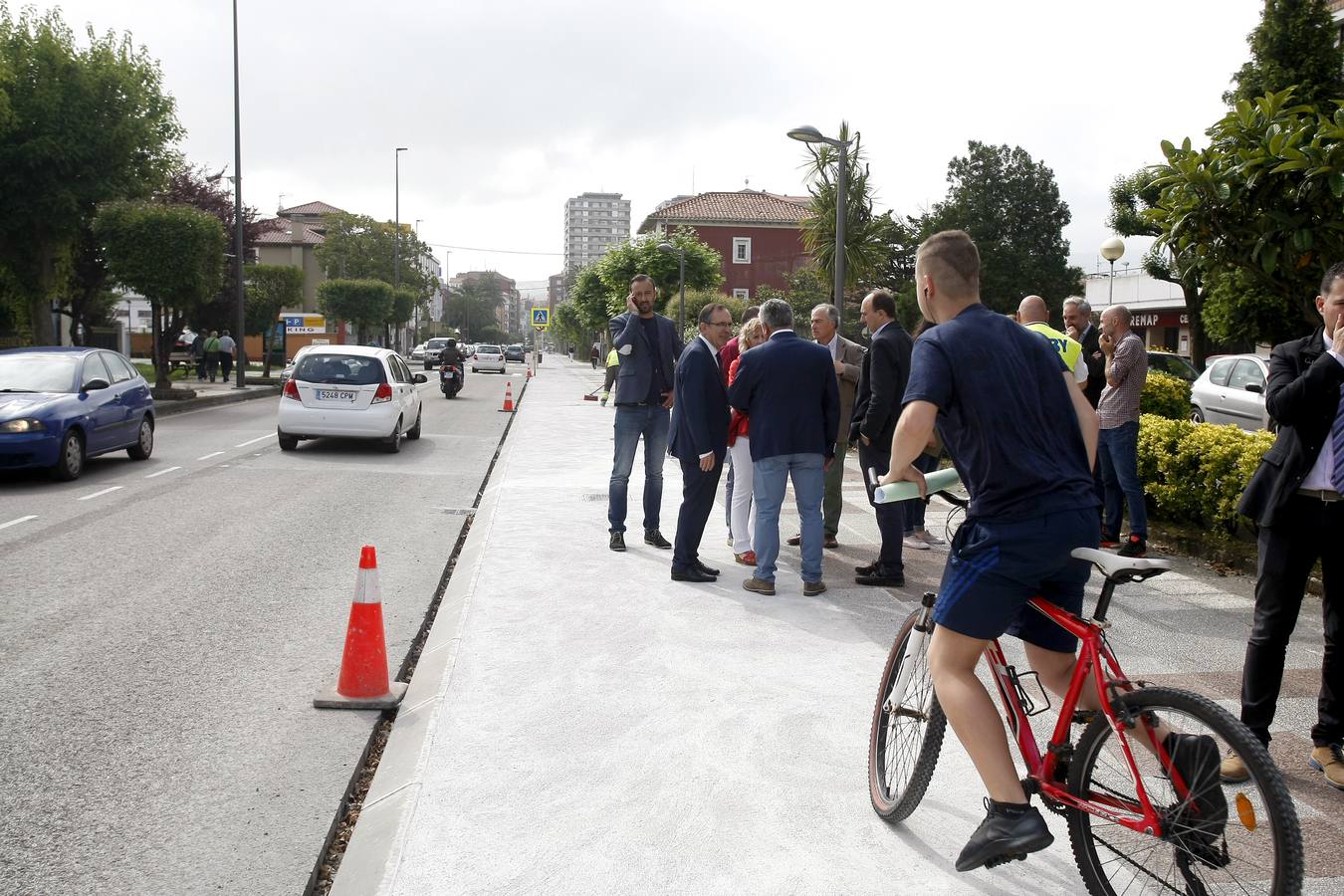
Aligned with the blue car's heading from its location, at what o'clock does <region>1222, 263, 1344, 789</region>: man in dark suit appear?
The man in dark suit is roughly at 10 o'clock from the blue car.

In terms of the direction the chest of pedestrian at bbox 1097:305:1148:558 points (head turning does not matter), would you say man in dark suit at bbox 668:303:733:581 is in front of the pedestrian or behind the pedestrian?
in front

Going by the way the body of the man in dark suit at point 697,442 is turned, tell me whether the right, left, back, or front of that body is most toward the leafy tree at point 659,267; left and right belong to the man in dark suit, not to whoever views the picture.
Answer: left

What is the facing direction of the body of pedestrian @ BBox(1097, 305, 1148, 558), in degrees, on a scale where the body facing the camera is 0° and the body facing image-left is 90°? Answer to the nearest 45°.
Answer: approximately 90°

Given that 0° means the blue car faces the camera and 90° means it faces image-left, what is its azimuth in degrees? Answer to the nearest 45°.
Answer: approximately 45°

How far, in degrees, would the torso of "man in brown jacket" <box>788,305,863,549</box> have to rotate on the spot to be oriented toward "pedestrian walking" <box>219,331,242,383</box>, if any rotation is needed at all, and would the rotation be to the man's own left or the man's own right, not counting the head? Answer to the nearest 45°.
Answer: approximately 90° to the man's own right

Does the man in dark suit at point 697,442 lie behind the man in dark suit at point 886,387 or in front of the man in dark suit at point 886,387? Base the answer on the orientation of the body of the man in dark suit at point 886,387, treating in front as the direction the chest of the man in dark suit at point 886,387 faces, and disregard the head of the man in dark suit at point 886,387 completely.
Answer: in front

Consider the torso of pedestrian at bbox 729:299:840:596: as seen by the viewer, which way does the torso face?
away from the camera

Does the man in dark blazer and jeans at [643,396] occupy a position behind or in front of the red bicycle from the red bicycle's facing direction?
in front

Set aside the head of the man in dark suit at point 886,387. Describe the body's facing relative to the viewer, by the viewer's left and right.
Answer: facing to the left of the viewer

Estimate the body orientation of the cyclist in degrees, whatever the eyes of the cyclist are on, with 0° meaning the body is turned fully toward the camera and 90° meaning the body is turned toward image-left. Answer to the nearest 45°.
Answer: approximately 135°
